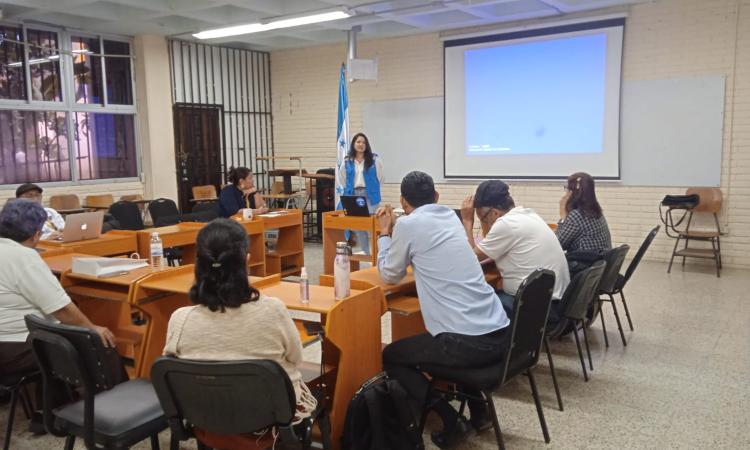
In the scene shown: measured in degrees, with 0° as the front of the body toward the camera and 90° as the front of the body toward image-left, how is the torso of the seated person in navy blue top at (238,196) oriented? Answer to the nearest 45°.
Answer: approximately 270°

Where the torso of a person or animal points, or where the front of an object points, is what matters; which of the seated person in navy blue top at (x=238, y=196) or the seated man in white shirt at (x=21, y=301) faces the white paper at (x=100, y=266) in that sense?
the seated man in white shirt

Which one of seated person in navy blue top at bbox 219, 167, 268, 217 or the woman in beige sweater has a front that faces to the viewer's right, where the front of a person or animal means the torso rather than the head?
the seated person in navy blue top

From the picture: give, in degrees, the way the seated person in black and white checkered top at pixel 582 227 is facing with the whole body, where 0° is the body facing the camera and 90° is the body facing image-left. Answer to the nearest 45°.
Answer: approximately 135°

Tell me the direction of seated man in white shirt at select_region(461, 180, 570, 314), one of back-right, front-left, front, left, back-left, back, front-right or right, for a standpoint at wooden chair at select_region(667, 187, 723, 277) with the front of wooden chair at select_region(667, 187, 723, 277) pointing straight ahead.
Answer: front-left

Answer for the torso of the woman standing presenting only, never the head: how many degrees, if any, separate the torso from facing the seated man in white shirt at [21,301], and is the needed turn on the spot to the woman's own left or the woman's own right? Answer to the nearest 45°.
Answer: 0° — they already face them

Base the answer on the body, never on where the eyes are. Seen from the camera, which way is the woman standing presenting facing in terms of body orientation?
toward the camera

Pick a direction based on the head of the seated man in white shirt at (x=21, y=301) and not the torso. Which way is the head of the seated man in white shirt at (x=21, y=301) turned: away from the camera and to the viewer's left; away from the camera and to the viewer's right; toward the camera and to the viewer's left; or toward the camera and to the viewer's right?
away from the camera and to the viewer's right

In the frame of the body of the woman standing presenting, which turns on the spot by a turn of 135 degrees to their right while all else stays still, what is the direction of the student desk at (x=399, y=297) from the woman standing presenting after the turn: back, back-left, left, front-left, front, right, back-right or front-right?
back-left

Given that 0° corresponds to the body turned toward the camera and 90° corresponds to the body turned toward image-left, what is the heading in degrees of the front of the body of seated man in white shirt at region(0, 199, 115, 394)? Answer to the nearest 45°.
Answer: approximately 225°

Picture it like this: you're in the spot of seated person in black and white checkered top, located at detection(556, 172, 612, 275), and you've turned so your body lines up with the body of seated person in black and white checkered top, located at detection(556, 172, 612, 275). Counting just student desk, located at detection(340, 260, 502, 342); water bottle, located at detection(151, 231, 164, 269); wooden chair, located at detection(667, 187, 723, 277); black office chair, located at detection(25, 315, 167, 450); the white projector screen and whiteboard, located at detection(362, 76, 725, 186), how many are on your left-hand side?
3

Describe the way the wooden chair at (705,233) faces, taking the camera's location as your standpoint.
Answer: facing the viewer and to the left of the viewer

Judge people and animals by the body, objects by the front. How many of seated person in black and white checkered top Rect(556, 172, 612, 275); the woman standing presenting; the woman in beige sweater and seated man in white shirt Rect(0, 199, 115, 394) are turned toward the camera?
1

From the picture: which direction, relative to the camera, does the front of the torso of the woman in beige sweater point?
away from the camera
